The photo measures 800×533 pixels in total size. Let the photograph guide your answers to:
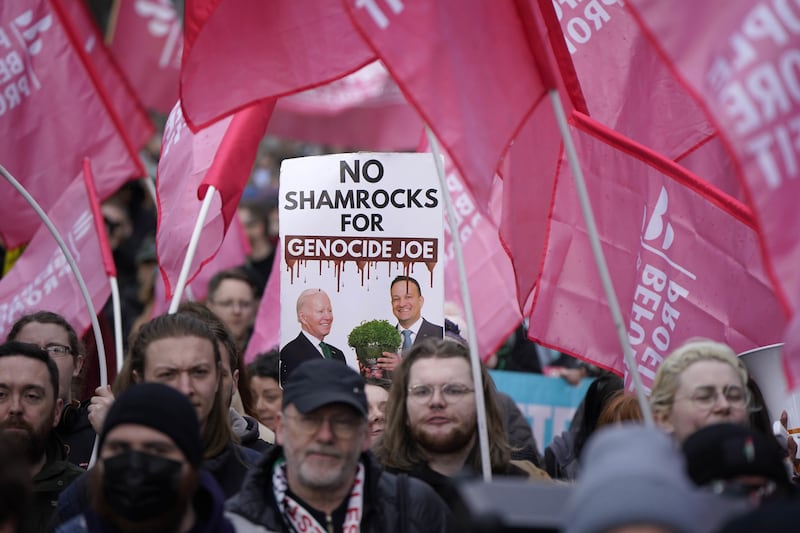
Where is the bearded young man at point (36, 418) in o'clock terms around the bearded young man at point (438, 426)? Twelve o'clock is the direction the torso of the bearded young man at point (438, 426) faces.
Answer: the bearded young man at point (36, 418) is roughly at 3 o'clock from the bearded young man at point (438, 426).

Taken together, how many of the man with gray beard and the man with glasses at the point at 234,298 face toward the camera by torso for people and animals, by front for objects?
2

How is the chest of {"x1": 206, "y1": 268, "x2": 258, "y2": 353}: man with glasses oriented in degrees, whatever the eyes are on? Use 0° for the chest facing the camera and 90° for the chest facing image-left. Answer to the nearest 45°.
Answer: approximately 0°

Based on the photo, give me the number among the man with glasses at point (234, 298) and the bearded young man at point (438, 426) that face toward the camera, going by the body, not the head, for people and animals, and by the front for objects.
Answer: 2
